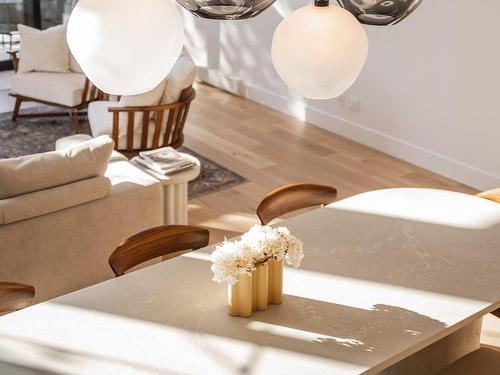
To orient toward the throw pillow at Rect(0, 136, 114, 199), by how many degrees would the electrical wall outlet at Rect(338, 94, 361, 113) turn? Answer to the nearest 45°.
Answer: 0° — it already faces it

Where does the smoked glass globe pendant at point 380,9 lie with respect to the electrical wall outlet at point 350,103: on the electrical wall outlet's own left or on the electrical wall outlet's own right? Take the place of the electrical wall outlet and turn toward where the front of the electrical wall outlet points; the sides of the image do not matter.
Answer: on the electrical wall outlet's own left

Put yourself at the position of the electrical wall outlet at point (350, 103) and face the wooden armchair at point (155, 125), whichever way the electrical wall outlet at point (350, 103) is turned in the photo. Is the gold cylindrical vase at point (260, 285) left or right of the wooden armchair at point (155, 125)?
left

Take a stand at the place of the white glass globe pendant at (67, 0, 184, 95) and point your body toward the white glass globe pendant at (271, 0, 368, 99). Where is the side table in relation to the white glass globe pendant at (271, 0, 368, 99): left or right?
left

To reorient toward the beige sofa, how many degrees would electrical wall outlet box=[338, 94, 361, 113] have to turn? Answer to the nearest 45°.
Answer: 0° — it already faces it

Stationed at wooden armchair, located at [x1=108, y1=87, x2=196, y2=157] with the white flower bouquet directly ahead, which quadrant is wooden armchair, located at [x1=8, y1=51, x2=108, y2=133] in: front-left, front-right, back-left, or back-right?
back-right

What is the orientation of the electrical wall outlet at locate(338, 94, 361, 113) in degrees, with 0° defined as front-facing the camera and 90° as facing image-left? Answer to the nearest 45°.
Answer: approximately 45°

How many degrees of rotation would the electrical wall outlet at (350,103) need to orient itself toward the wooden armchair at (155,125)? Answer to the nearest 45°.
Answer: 0° — it already faces it

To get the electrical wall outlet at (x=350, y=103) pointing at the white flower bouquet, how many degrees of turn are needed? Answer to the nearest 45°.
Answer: approximately 45° to its left
